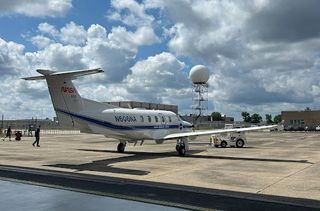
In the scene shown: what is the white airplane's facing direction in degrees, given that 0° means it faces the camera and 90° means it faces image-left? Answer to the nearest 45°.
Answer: approximately 225°
